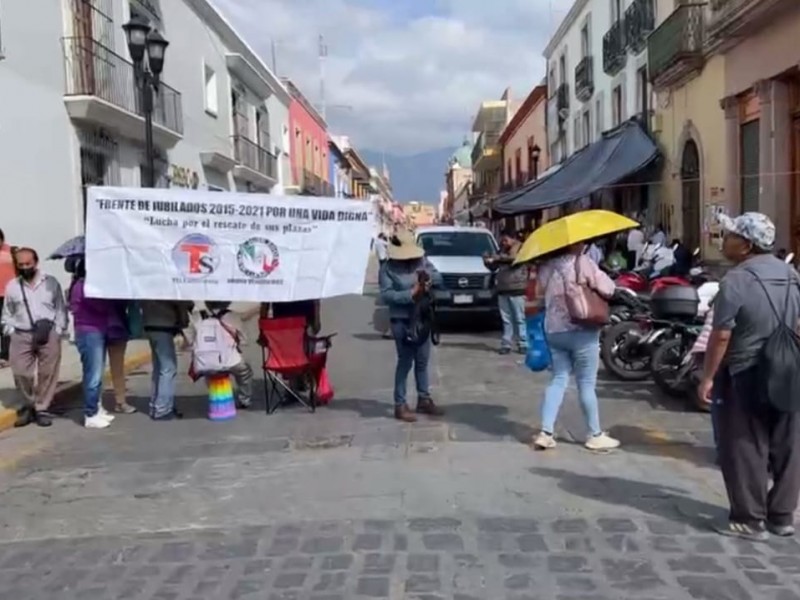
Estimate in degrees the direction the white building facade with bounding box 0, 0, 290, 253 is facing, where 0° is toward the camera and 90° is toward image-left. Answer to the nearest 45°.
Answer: approximately 315°

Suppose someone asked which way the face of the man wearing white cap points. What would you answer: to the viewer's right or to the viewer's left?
to the viewer's left

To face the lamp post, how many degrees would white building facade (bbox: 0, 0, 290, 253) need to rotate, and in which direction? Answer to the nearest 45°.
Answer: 0° — it already faces it

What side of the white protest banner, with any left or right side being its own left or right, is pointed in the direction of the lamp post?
back

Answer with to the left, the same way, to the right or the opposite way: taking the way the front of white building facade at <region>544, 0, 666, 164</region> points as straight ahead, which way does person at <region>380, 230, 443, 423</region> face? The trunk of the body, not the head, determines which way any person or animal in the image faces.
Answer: to the left
